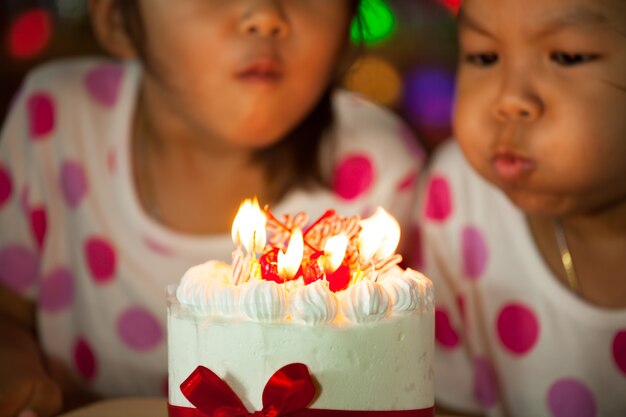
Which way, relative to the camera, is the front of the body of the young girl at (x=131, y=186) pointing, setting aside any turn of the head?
toward the camera

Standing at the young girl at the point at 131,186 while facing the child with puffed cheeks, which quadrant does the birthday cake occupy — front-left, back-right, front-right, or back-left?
front-right

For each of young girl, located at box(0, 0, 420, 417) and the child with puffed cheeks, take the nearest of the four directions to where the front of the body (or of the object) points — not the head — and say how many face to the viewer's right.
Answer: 0

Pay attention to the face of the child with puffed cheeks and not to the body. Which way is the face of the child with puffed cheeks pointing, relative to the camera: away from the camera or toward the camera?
toward the camera

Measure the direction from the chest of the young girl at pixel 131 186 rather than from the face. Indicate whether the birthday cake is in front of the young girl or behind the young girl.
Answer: in front

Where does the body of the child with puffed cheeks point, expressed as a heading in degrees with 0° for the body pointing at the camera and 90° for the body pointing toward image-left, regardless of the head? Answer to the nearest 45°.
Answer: approximately 45°

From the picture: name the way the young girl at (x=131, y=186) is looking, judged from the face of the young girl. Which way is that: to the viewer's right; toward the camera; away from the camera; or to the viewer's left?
toward the camera

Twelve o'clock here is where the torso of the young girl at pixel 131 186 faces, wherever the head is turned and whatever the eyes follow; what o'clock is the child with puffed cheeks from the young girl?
The child with puffed cheeks is roughly at 10 o'clock from the young girl.

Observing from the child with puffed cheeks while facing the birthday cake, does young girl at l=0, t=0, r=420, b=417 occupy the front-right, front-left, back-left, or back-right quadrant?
front-right

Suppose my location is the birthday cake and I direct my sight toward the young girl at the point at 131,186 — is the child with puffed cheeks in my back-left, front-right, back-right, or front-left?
front-right

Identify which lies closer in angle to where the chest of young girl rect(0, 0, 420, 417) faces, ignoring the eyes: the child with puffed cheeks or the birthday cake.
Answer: the birthday cake
